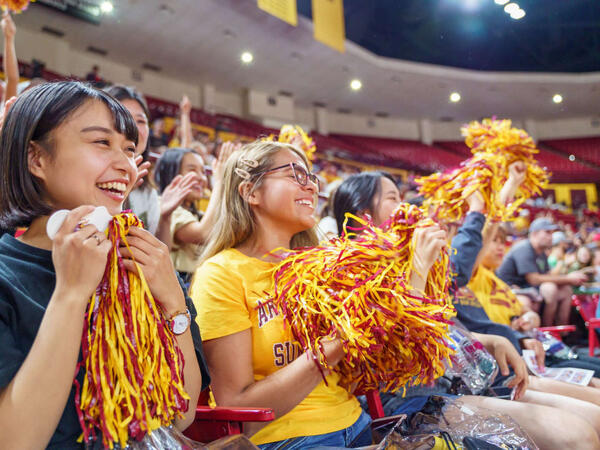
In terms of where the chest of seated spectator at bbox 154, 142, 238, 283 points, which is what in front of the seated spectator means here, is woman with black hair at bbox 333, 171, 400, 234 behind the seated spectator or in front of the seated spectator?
in front

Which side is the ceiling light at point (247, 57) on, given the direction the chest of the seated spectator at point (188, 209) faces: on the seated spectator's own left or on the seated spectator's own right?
on the seated spectator's own left

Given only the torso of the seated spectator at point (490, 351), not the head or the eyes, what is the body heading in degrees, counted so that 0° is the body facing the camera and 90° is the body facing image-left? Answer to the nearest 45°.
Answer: approximately 270°

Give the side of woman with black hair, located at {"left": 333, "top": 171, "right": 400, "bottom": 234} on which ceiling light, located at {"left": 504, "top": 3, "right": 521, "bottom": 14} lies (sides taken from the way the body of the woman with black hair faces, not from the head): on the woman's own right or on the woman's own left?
on the woman's own left
